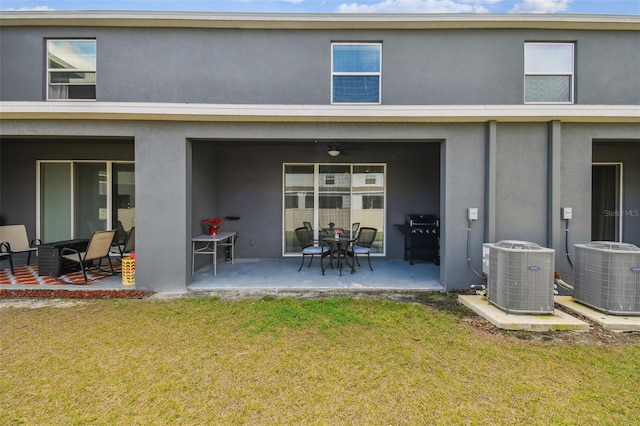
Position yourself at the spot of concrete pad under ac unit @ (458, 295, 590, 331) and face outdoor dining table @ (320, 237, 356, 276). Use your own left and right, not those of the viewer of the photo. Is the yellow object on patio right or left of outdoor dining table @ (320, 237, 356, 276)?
left

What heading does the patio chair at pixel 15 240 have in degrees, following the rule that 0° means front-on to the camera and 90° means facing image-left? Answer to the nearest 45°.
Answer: approximately 315°
